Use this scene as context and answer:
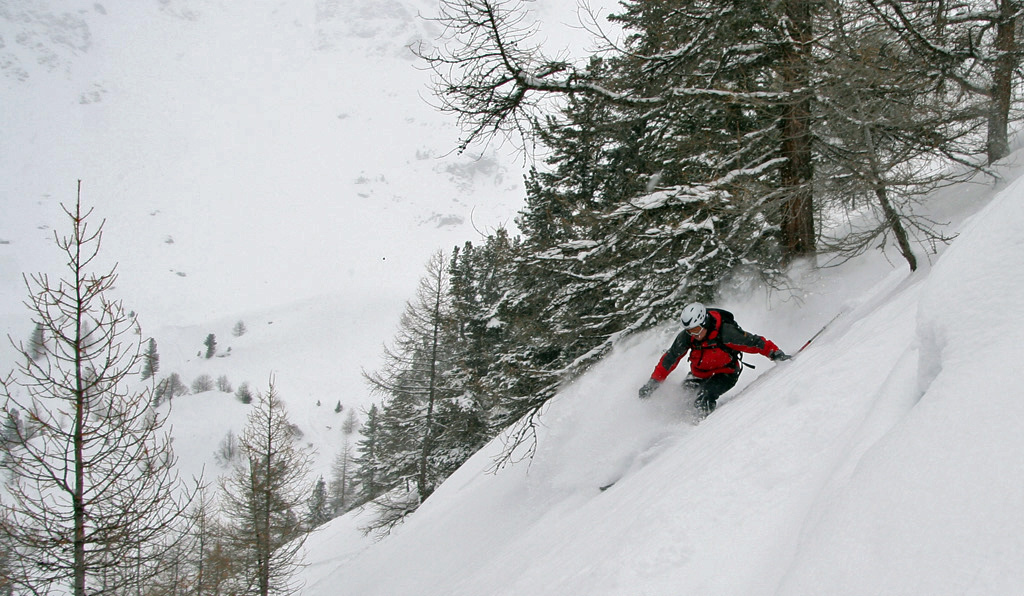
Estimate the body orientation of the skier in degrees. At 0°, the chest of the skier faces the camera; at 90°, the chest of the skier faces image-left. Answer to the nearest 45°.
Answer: approximately 45°

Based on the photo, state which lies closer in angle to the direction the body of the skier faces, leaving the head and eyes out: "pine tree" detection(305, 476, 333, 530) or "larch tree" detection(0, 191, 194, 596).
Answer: the larch tree

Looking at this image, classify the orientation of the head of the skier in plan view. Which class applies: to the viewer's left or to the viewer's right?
to the viewer's left

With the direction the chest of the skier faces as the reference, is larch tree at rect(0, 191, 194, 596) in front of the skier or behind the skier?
in front

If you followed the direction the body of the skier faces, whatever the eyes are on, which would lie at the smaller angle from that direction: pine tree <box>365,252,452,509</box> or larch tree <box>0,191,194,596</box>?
the larch tree

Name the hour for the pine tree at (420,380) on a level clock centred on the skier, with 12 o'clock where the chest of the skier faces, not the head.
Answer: The pine tree is roughly at 3 o'clock from the skier.

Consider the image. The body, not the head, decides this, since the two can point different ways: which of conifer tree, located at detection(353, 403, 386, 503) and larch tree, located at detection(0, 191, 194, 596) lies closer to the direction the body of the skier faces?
the larch tree

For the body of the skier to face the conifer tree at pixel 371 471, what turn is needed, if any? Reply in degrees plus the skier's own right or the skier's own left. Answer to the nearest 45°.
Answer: approximately 90° to the skier's own right
